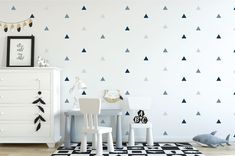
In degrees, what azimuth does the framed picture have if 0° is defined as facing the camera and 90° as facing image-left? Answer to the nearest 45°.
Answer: approximately 0°

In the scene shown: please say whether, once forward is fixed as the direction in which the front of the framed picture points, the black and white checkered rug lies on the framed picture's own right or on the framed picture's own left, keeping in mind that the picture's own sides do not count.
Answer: on the framed picture's own left

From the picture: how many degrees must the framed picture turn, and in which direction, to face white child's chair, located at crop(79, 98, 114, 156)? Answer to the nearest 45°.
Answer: approximately 45° to its left

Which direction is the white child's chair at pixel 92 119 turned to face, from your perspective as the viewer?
facing away from the viewer and to the right of the viewer

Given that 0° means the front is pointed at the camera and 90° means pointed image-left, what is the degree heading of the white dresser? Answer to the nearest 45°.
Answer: approximately 0°

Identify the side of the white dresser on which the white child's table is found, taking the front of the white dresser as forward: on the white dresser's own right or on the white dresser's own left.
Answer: on the white dresser's own left

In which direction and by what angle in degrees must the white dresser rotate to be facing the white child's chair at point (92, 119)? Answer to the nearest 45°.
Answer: approximately 45° to its left
